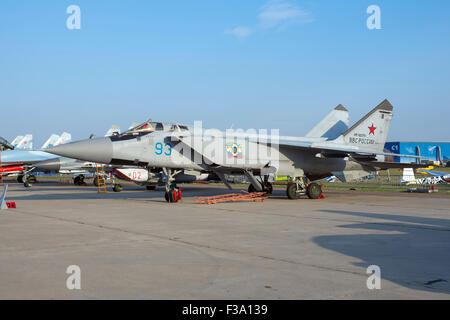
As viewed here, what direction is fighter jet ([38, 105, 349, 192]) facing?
to the viewer's left
